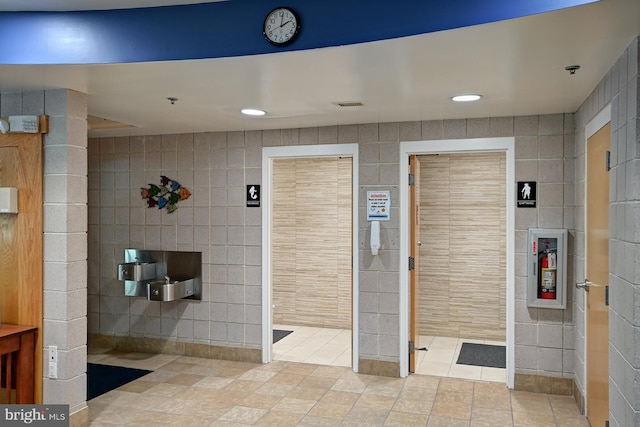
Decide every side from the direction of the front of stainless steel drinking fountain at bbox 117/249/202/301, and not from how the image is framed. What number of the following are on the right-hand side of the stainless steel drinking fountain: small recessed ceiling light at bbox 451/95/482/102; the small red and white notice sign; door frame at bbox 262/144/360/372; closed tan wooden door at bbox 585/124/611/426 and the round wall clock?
0

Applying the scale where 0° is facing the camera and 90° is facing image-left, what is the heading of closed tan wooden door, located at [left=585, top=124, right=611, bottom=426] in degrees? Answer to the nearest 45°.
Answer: approximately 90°

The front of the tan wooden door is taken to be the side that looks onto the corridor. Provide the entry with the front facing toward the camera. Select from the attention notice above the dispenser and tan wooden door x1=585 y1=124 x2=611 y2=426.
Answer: the attention notice above the dispenser

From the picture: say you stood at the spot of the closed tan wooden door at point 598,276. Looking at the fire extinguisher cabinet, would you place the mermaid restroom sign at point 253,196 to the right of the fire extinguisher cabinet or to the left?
left

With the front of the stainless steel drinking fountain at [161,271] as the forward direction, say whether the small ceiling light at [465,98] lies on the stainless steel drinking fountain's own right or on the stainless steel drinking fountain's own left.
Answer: on the stainless steel drinking fountain's own left

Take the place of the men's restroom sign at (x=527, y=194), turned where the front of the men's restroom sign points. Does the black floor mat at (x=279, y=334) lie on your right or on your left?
on your right

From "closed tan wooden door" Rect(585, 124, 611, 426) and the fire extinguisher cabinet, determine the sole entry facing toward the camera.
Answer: the fire extinguisher cabinet

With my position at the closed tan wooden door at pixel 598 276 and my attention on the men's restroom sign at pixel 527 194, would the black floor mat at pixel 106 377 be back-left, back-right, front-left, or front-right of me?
front-left

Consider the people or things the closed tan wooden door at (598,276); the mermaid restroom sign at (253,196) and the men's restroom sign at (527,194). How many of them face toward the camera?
2

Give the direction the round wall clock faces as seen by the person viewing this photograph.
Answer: facing the viewer

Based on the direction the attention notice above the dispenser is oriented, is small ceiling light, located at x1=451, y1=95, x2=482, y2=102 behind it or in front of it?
in front

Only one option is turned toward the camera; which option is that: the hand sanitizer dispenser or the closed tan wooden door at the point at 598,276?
the hand sanitizer dispenser

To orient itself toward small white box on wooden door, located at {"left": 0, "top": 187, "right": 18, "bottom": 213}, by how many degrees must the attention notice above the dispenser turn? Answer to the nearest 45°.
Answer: approximately 45° to its right

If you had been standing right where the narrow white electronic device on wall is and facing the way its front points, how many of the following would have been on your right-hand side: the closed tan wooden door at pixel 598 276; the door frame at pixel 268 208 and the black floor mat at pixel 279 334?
0

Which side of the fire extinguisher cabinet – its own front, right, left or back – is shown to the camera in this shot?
front

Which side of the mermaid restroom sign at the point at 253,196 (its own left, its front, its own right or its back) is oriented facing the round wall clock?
front

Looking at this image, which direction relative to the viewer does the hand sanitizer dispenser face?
toward the camera

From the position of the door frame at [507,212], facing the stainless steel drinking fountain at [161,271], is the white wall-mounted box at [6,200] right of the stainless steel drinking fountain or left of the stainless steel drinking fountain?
left

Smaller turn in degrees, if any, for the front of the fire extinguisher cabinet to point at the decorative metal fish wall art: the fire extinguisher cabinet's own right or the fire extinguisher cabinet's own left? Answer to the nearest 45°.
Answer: approximately 90° to the fire extinguisher cabinet's own right

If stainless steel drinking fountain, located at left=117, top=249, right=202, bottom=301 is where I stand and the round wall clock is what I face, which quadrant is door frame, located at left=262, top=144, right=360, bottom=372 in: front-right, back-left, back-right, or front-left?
front-left

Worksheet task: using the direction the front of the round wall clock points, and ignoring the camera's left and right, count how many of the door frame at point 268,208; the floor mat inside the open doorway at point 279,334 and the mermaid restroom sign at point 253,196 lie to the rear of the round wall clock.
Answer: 3

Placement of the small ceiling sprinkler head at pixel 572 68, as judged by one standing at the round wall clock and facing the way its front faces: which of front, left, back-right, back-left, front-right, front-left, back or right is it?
left

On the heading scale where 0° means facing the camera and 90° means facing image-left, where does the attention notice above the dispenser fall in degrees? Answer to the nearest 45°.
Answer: approximately 0°
